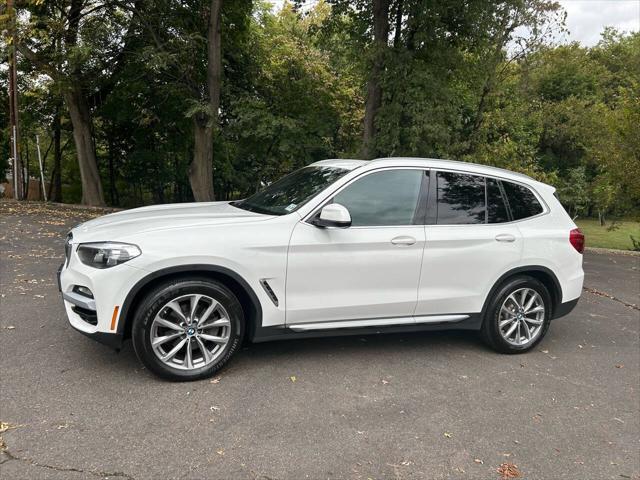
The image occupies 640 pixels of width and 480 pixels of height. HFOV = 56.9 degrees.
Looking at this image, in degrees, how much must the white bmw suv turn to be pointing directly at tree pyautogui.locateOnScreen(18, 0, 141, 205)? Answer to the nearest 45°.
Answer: approximately 45° to its right

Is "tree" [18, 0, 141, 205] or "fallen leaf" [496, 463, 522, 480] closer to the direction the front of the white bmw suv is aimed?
the tree

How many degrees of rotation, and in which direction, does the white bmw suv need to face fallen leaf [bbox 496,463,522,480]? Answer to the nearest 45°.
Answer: approximately 135° to its left

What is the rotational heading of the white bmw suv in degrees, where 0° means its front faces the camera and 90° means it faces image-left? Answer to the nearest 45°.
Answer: approximately 90°
